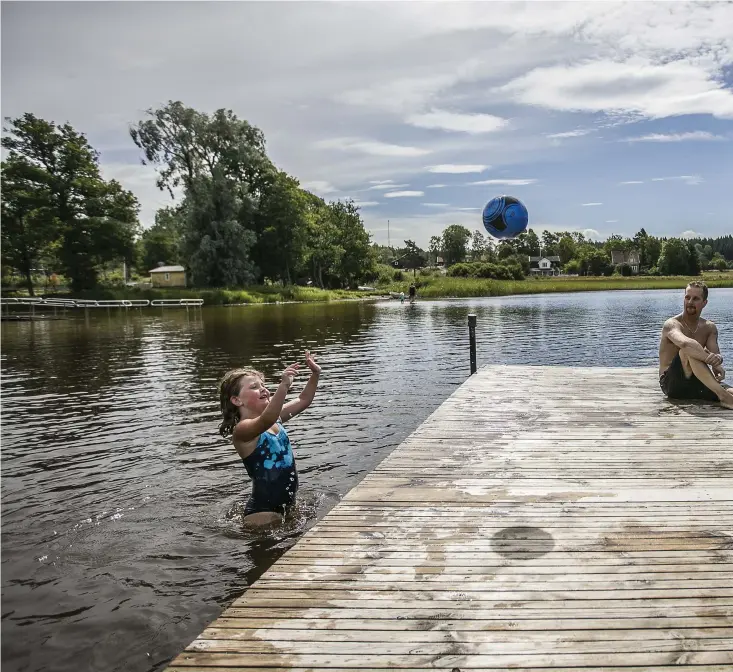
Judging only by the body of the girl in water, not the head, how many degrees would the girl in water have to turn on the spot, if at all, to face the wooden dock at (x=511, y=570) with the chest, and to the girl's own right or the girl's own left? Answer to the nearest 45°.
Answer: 0° — they already face it

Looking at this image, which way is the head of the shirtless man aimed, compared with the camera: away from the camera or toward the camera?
toward the camera

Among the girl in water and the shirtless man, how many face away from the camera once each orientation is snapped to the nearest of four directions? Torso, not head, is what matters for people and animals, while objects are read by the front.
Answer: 0
